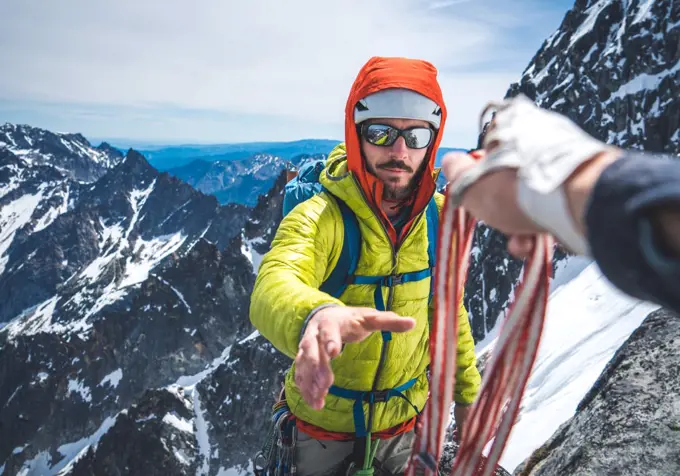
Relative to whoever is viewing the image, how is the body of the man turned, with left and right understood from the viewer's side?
facing the viewer
